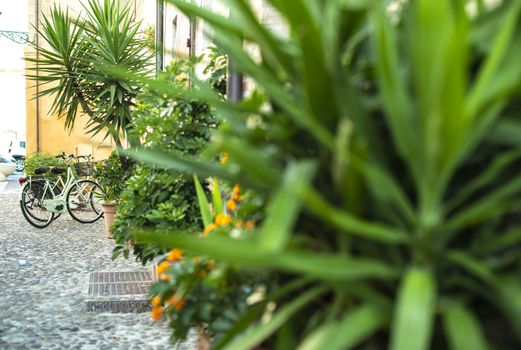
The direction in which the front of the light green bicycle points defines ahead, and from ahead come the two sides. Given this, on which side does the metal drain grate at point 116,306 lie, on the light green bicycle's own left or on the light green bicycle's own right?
on the light green bicycle's own right

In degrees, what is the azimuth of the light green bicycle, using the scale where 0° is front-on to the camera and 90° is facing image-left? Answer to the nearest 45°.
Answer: approximately 225°

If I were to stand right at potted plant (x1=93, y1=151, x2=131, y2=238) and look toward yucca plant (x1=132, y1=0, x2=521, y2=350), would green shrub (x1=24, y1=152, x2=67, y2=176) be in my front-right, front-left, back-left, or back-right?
back-right

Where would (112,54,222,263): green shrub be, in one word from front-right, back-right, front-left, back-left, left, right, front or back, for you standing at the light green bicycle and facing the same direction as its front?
back-right

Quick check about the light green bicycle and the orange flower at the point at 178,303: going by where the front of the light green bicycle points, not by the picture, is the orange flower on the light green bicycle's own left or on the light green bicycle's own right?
on the light green bicycle's own right

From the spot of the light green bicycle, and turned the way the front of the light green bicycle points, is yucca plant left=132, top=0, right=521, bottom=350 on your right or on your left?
on your right
